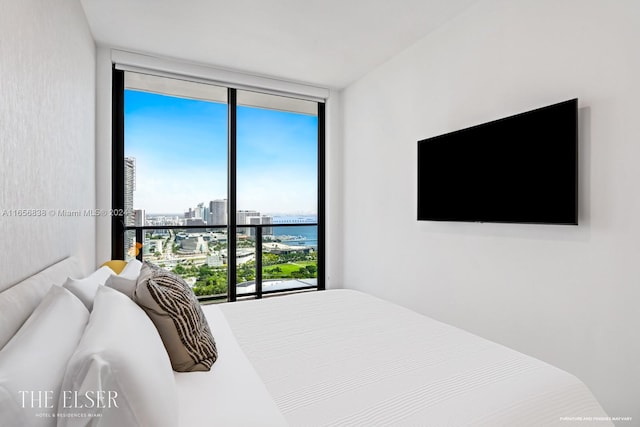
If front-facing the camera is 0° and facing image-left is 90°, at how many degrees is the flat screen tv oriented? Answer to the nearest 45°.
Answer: approximately 45°

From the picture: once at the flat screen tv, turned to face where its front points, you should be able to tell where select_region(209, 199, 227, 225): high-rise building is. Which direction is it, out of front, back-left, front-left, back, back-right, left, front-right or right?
front-right

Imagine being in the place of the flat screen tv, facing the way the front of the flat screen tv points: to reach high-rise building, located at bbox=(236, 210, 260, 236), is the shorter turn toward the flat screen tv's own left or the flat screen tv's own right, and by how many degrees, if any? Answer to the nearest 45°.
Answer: approximately 45° to the flat screen tv's own right

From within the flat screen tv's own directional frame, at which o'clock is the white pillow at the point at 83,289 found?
The white pillow is roughly at 12 o'clock from the flat screen tv.

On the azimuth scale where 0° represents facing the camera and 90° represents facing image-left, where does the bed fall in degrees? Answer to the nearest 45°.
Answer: approximately 225°
